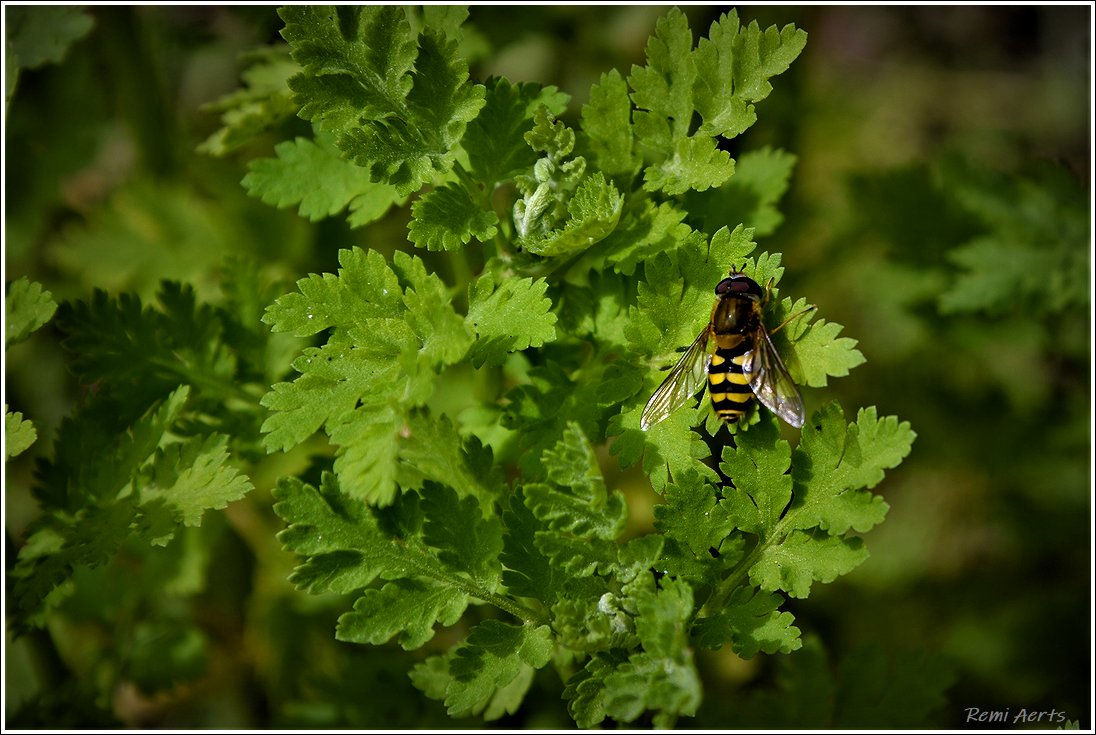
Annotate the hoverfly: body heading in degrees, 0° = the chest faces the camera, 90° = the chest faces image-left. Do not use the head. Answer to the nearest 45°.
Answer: approximately 180°
